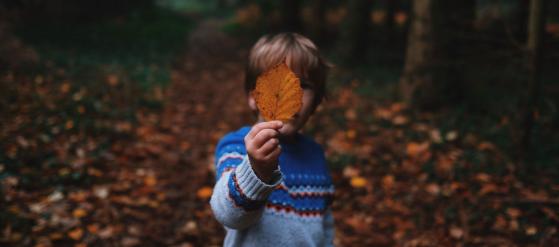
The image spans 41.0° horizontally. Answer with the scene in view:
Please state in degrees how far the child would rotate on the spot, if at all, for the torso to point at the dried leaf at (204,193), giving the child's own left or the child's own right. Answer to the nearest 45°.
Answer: approximately 180°

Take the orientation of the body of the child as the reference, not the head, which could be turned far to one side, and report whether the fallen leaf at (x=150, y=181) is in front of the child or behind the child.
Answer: behind

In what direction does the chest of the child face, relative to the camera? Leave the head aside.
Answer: toward the camera

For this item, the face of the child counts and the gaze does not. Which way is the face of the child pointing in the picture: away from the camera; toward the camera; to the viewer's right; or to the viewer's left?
toward the camera
